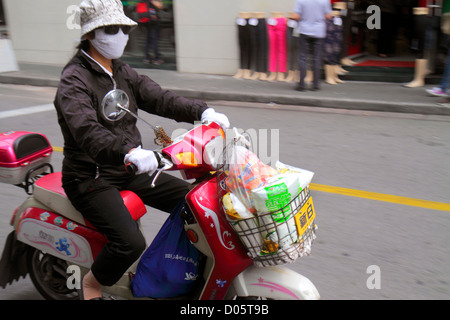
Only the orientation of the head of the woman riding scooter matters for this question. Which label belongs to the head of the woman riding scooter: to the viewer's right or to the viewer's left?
to the viewer's right

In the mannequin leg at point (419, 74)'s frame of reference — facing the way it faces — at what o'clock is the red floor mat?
The red floor mat is roughly at 2 o'clock from the mannequin leg.

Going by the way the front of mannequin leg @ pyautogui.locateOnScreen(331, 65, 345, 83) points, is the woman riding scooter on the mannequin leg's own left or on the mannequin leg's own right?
on the mannequin leg's own right
